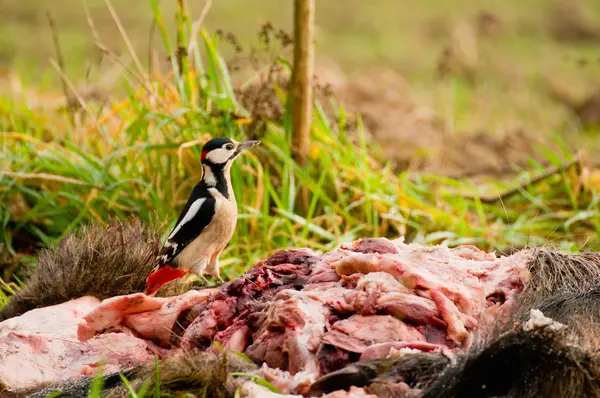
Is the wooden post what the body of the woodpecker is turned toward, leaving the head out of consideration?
no

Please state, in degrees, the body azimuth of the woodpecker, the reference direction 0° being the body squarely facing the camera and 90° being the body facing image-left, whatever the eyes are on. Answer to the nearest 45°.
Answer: approximately 270°
